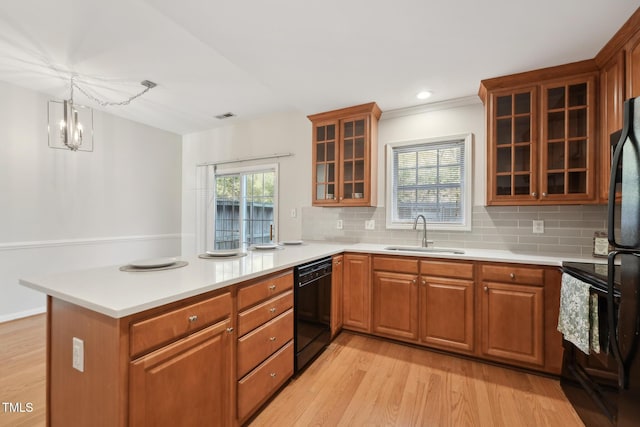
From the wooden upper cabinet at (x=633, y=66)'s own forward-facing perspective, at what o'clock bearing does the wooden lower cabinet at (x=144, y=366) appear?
The wooden lower cabinet is roughly at 10 o'clock from the wooden upper cabinet.

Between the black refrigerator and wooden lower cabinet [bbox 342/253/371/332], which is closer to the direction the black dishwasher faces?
the black refrigerator

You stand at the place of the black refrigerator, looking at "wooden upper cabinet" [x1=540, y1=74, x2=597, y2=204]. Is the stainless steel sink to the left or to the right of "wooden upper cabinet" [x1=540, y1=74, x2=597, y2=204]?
left

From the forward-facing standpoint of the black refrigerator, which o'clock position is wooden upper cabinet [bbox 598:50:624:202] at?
The wooden upper cabinet is roughly at 3 o'clock from the black refrigerator.

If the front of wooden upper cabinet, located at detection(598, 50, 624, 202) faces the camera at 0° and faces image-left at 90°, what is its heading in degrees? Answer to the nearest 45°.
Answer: approximately 90°

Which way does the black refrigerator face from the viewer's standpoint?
to the viewer's left

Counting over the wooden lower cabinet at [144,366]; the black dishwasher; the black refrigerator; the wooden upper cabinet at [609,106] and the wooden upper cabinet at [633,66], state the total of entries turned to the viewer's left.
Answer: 3

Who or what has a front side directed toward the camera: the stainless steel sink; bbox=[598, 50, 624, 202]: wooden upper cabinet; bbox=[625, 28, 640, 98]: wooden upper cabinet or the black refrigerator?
the stainless steel sink

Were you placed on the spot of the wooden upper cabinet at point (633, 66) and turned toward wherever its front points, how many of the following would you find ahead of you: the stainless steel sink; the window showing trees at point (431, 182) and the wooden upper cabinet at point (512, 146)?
3

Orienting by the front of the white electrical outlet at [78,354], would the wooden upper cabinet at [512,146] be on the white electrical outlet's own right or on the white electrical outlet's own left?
on the white electrical outlet's own left
